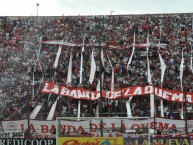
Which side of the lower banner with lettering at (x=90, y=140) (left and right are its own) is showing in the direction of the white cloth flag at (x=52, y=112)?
back

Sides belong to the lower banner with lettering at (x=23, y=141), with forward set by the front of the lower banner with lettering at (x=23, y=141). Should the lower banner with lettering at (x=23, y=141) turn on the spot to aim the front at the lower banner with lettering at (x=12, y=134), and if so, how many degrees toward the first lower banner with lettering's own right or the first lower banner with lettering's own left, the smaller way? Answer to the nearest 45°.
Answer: approximately 180°

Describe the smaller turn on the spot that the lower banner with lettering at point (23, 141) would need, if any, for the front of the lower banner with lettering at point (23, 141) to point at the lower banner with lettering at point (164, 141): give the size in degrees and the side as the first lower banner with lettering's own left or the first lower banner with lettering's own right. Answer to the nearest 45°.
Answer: approximately 90° to the first lower banner with lettering's own left

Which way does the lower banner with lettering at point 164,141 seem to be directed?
toward the camera

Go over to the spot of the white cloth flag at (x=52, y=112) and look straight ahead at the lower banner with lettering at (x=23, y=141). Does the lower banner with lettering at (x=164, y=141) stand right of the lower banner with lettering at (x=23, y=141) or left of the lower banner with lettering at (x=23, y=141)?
left

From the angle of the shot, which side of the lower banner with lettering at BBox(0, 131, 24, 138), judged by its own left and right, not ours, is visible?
front

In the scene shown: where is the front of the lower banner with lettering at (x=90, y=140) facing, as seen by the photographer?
facing the viewer

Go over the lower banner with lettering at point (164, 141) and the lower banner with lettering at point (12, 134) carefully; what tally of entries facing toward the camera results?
2

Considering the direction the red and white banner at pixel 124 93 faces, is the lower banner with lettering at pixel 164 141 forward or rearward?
forward

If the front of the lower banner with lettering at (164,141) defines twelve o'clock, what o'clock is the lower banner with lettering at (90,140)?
the lower banner with lettering at (90,140) is roughly at 2 o'clock from the lower banner with lettering at (164,141).
